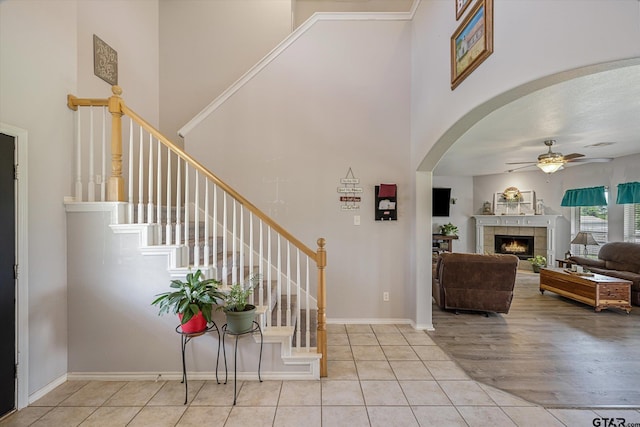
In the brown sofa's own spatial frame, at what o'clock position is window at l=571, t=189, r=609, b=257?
The window is roughly at 4 o'clock from the brown sofa.

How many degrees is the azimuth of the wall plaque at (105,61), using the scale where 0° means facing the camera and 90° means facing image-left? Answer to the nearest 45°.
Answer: approximately 315°

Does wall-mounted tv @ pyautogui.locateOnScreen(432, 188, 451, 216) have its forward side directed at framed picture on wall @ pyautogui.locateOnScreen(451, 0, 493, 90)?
yes

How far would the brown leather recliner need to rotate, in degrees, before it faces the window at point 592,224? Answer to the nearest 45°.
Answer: approximately 45° to its right

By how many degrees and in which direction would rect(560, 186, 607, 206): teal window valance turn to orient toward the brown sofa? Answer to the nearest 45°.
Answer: approximately 45° to its left

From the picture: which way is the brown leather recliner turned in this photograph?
away from the camera

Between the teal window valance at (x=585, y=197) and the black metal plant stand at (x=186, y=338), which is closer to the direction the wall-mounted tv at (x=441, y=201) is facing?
the black metal plant stand

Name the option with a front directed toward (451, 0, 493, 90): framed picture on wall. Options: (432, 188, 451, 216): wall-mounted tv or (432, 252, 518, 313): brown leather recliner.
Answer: the wall-mounted tv

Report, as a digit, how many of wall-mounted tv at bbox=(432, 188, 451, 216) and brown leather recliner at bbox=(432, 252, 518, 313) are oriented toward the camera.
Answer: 1

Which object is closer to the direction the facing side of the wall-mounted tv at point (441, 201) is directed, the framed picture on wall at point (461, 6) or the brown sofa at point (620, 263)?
the framed picture on wall

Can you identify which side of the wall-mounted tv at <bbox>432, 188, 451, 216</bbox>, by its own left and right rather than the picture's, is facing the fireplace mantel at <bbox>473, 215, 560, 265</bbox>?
left

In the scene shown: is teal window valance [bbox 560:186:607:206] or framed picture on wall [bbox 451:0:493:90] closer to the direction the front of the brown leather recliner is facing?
the teal window valance
